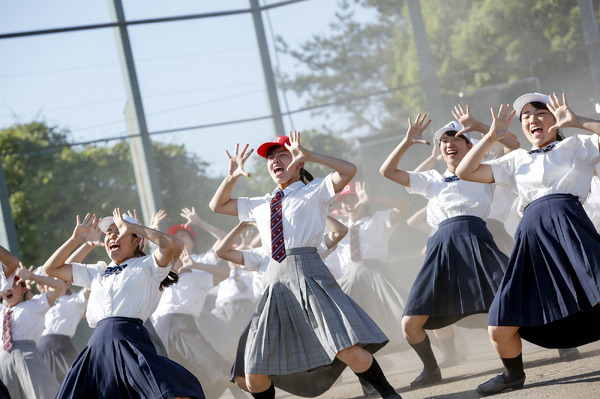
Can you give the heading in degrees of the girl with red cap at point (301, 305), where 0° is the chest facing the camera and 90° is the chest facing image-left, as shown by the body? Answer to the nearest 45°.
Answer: approximately 45°

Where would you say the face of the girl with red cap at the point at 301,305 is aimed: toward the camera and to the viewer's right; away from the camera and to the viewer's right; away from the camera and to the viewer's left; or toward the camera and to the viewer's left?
toward the camera and to the viewer's left

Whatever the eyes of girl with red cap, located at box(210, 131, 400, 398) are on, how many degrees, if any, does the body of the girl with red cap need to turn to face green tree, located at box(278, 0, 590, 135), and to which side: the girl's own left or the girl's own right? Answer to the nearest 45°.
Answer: approximately 180°
